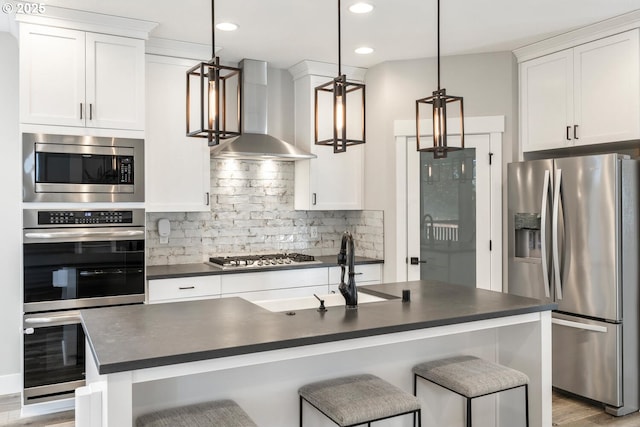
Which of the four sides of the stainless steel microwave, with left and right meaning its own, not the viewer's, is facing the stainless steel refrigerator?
left

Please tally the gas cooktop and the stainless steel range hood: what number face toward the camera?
2

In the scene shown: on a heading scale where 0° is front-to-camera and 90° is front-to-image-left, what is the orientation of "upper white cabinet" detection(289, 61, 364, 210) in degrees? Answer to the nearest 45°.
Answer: approximately 315°

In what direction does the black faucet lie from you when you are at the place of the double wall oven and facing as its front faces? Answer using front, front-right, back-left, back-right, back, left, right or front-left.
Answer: front-left

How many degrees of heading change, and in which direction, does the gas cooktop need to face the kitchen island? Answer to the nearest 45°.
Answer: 0° — it already faces it

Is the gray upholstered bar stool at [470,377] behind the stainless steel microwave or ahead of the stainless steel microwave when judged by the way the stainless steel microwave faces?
ahead

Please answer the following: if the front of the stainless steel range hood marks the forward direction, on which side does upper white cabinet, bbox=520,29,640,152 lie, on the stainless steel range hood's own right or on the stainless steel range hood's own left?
on the stainless steel range hood's own left

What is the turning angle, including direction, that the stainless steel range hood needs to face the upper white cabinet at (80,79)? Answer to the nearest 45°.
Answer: approximately 45° to its right

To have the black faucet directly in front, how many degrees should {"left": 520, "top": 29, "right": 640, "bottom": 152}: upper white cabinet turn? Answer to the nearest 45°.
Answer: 0° — it already faces it

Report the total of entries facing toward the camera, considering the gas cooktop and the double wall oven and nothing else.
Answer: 2

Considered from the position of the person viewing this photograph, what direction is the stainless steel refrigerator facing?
facing the viewer and to the left of the viewer

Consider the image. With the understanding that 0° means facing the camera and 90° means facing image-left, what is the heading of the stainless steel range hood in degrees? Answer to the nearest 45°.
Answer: approximately 0°
